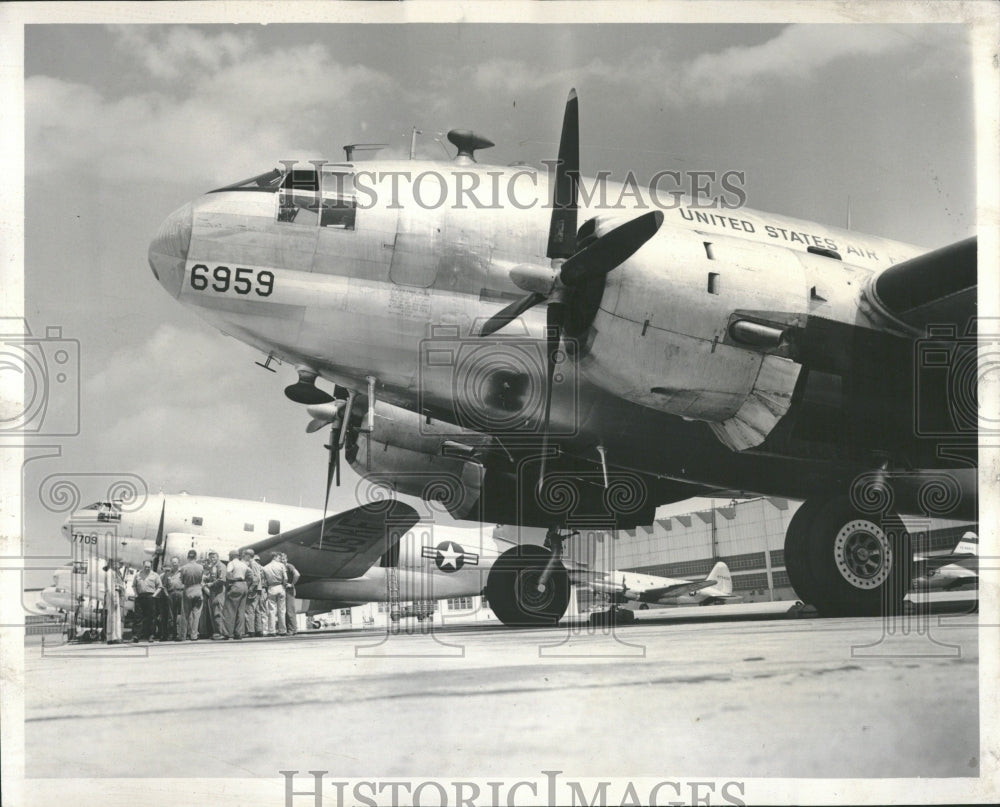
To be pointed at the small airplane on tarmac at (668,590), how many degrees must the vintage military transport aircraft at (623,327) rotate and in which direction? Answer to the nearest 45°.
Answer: approximately 135° to its right

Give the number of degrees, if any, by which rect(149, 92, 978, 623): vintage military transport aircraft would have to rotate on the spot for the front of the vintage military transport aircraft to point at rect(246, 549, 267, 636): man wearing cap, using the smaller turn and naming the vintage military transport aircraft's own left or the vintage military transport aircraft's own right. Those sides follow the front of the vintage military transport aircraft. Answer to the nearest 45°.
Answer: approximately 90° to the vintage military transport aircraft's own right

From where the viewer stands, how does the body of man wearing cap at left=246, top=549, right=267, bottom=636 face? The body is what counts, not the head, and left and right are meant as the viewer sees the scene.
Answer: facing to the left of the viewer

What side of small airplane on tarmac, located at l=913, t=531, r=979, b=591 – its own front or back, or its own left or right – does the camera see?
left

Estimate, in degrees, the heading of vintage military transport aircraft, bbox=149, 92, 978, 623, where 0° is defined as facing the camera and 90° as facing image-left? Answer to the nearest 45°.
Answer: approximately 45°

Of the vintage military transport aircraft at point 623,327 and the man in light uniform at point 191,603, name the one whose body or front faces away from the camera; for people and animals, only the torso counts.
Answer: the man in light uniform
